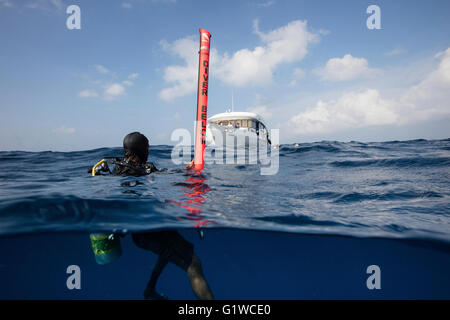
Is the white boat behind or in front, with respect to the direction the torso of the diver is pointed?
in front

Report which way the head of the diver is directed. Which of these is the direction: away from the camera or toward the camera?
away from the camera

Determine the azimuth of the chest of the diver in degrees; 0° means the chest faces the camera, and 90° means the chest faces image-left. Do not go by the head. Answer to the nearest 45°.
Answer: approximately 180°
